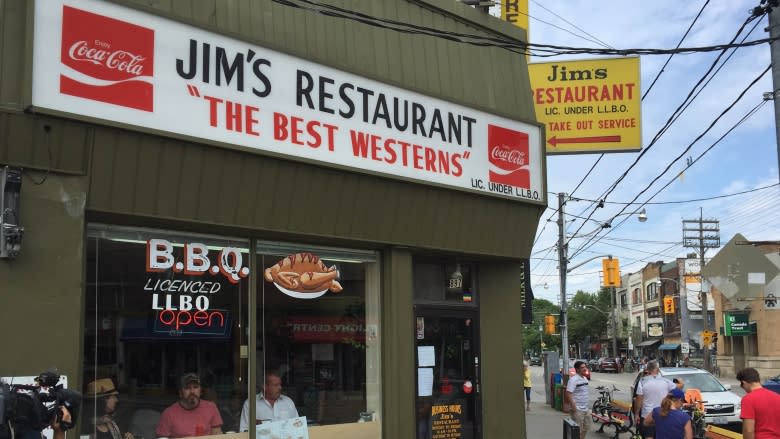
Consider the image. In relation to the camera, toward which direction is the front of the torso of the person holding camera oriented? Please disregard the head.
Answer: to the viewer's right

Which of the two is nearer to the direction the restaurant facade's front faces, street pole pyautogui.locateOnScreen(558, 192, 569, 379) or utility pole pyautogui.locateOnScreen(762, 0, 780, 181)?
the utility pole

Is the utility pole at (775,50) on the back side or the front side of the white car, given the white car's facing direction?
on the front side

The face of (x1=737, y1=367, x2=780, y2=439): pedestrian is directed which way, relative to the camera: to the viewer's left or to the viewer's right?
to the viewer's left

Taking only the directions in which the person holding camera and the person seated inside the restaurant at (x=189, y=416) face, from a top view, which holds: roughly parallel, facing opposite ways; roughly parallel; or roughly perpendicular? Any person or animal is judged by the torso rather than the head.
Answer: roughly perpendicular

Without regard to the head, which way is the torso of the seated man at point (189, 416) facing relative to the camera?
toward the camera
